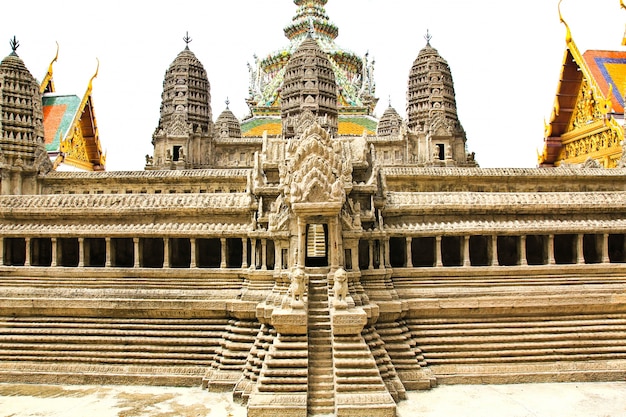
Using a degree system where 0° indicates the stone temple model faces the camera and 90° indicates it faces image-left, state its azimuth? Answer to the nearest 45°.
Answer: approximately 0°
